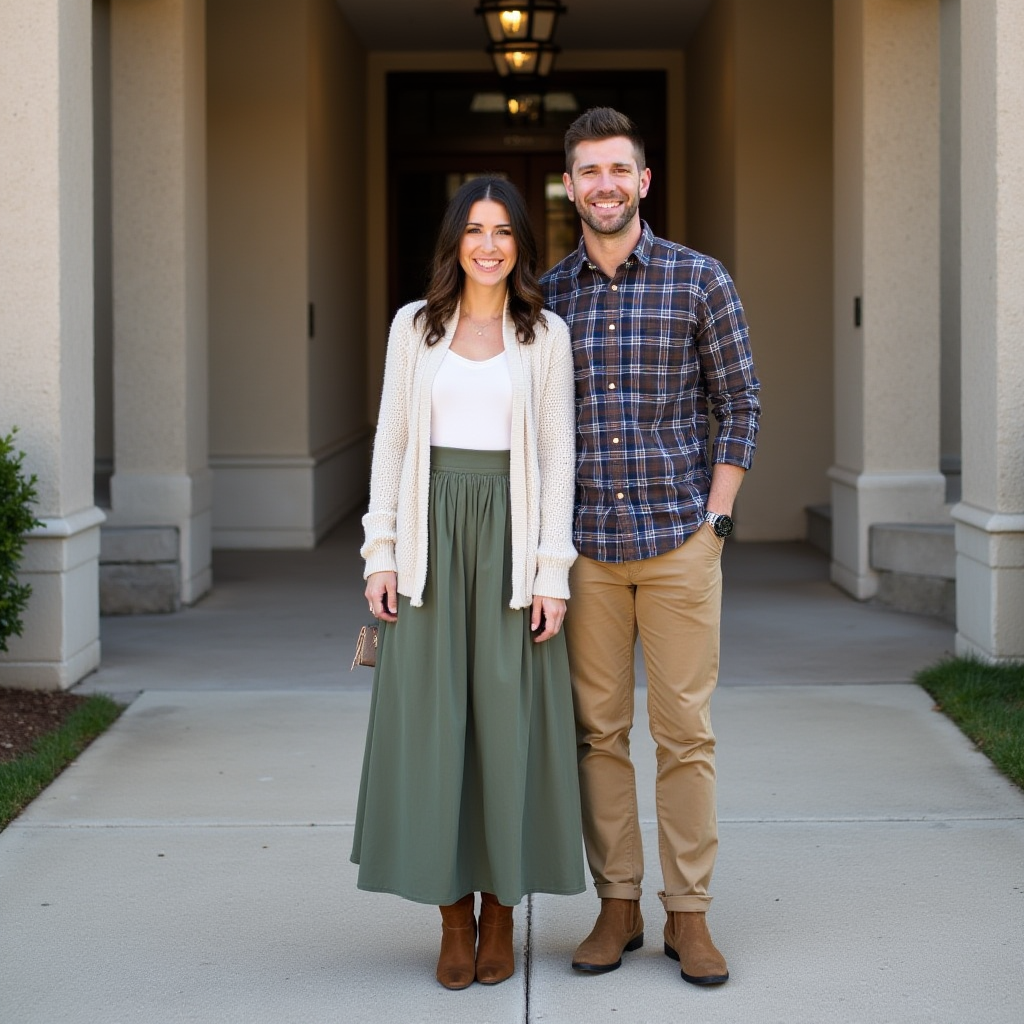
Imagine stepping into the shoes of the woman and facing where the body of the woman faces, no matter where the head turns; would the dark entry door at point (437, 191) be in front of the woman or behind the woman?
behind

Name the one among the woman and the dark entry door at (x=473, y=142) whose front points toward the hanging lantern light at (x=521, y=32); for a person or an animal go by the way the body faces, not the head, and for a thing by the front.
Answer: the dark entry door

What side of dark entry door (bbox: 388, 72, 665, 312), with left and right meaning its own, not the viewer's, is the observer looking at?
front

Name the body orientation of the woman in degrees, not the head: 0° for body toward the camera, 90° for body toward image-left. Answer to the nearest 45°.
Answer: approximately 0°

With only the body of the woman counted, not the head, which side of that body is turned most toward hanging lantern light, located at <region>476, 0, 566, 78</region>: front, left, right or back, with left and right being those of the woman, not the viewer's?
back

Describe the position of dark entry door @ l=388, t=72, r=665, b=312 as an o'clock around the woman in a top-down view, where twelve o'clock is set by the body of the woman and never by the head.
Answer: The dark entry door is roughly at 6 o'clock from the woman.

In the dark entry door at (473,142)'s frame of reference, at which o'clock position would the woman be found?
The woman is roughly at 12 o'clock from the dark entry door.

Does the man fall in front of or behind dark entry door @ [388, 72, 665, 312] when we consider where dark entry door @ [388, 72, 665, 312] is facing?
in front

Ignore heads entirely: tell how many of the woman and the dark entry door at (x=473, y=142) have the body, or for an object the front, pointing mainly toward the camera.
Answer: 2

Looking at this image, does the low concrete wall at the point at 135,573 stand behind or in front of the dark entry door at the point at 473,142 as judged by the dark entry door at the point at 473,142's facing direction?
in front

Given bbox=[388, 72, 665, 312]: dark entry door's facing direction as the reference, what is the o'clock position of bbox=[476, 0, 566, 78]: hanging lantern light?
The hanging lantern light is roughly at 12 o'clock from the dark entry door.
